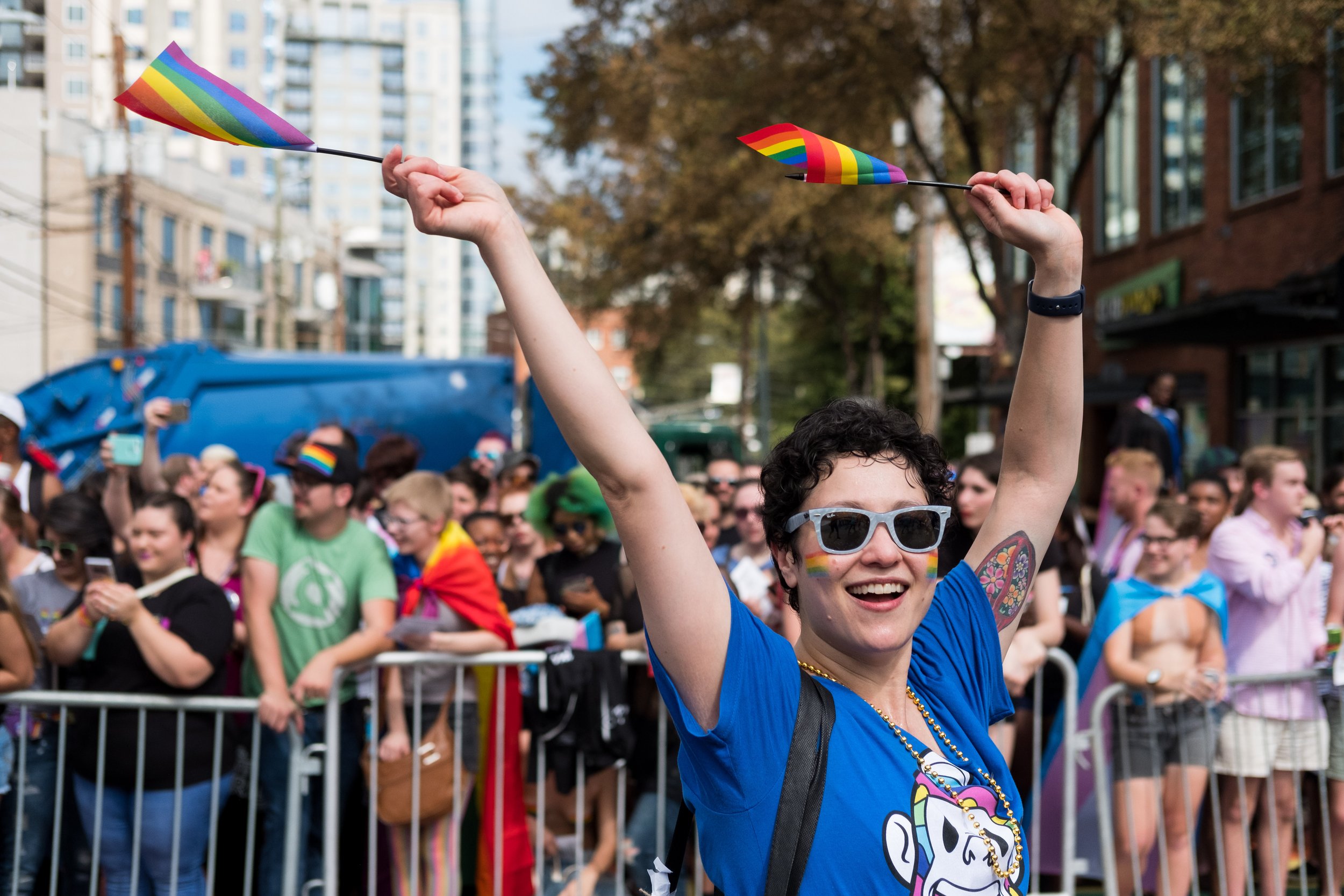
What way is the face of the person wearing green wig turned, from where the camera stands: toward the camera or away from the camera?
toward the camera

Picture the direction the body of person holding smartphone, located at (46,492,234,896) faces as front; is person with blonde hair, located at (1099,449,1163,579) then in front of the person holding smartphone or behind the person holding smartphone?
behind

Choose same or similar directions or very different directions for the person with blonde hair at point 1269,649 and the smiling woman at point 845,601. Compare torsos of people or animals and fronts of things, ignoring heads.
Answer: same or similar directions

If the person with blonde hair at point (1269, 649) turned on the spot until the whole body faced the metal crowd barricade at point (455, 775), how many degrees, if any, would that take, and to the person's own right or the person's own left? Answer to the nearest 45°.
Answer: approximately 90° to the person's own right

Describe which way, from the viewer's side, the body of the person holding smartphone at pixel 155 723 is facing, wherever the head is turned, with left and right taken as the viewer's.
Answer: facing the viewer and to the left of the viewer

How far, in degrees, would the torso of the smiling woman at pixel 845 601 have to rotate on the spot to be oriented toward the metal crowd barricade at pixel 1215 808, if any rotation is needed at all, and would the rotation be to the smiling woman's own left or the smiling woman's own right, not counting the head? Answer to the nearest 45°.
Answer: approximately 90° to the smiling woman's own left

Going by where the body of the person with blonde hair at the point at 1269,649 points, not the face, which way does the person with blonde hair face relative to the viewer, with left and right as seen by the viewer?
facing the viewer and to the right of the viewer

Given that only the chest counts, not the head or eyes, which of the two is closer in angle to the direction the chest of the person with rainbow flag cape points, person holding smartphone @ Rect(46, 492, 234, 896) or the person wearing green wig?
the person holding smartphone

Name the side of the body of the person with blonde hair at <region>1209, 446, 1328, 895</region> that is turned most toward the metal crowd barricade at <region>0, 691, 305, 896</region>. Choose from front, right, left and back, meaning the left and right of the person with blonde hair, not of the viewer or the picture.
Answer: right

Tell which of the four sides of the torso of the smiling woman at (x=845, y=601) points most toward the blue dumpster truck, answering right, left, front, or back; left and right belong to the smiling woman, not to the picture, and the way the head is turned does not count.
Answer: back

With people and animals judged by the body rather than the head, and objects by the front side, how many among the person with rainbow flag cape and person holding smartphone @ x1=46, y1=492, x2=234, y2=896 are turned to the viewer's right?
0

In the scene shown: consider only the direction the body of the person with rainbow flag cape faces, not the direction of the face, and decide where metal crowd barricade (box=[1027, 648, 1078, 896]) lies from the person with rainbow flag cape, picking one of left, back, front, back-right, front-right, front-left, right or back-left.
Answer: back-left
